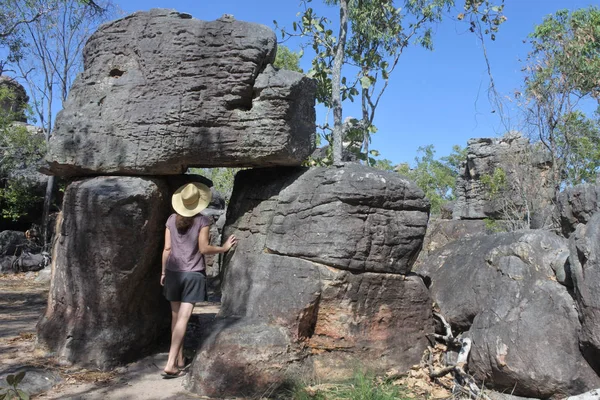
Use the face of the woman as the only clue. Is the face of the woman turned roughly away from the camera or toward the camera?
away from the camera

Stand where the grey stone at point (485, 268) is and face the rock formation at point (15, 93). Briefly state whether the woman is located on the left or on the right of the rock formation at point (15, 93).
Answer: left

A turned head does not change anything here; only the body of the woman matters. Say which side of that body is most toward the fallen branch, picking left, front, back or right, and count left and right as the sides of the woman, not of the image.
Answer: right

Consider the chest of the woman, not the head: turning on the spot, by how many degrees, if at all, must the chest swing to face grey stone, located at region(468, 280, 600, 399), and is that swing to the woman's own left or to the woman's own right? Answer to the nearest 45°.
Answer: approximately 135° to the woman's own right

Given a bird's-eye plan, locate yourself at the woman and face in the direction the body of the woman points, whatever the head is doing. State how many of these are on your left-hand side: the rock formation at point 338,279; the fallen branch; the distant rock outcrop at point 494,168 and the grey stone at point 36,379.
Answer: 1

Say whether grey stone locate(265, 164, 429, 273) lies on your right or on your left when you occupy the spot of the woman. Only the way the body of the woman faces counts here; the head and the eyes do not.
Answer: on your right

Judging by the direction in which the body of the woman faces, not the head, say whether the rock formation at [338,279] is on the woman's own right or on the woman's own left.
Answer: on the woman's own right

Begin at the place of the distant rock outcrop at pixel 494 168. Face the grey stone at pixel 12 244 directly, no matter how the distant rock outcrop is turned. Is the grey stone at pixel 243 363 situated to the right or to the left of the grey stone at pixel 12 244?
left

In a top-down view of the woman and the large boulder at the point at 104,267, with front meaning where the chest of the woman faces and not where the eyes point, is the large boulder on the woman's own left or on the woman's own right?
on the woman's own left

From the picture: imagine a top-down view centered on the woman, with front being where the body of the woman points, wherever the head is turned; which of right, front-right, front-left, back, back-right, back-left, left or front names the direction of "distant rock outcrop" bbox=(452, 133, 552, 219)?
front-right

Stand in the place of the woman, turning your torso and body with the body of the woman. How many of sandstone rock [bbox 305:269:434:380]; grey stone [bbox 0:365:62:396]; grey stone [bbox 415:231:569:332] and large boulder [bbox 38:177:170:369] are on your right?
2

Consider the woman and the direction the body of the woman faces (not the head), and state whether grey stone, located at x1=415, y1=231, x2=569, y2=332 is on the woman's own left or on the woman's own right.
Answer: on the woman's own right

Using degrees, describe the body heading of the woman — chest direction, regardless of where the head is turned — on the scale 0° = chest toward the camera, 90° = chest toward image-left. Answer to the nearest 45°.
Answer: approximately 180°

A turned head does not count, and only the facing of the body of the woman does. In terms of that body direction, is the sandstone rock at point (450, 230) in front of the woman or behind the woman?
in front
